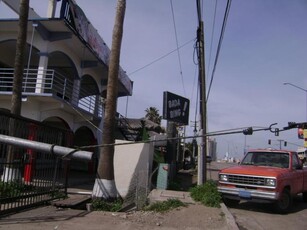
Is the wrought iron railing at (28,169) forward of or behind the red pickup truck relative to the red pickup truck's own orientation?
forward

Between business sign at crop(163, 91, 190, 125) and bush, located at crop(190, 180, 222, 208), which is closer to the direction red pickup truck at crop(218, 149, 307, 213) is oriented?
the bush

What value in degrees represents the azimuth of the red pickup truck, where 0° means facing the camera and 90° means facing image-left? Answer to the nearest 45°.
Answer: approximately 45°

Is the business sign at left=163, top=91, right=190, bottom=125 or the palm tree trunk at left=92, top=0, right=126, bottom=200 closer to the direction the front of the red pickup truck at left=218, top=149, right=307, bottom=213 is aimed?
the palm tree trunk

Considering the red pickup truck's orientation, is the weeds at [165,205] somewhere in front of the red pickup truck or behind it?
in front

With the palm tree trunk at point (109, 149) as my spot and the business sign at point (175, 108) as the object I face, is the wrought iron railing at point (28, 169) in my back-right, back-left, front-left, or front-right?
back-left

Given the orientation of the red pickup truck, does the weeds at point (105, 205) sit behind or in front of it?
in front

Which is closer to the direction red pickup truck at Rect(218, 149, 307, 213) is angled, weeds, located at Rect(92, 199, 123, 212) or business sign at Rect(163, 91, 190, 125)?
the weeds

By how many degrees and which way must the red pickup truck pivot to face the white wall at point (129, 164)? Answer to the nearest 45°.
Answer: approximately 45° to its right

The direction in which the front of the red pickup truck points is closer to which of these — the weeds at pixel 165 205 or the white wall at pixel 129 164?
the weeds
